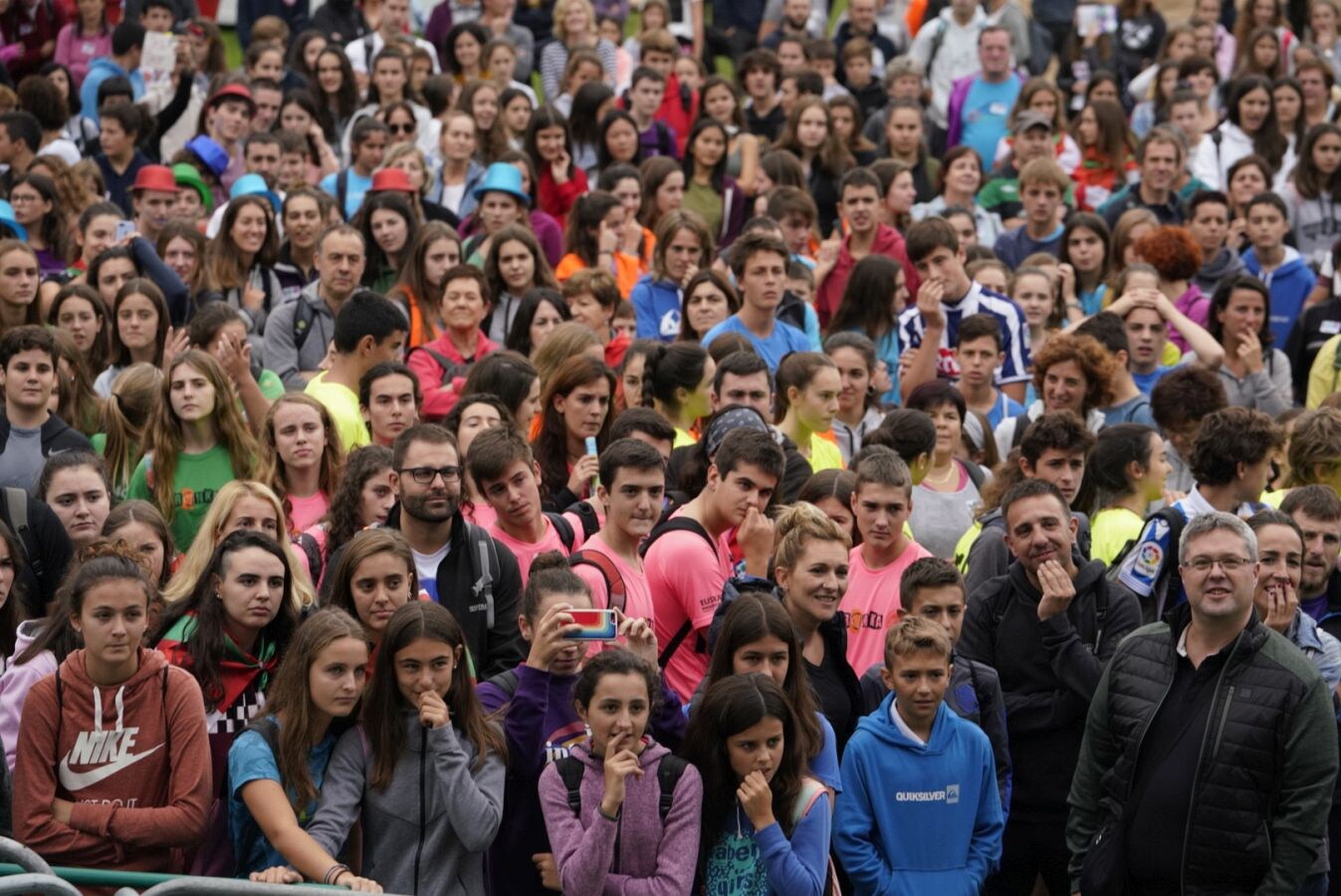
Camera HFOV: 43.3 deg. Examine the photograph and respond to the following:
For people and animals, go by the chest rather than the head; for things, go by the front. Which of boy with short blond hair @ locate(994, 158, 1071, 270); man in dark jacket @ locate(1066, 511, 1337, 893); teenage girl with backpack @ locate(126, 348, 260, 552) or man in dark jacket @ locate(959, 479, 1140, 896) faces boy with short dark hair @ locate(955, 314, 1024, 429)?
boy with short blond hair @ locate(994, 158, 1071, 270)

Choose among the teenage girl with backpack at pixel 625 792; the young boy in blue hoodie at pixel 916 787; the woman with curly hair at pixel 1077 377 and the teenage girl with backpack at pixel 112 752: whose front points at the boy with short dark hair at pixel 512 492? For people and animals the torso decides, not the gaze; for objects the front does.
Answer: the woman with curly hair

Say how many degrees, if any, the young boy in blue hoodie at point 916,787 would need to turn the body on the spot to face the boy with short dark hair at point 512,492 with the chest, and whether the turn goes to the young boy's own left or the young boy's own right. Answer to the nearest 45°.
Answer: approximately 135° to the young boy's own right

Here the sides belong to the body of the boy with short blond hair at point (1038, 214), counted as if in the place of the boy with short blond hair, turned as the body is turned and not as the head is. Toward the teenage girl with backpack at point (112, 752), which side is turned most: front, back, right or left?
front

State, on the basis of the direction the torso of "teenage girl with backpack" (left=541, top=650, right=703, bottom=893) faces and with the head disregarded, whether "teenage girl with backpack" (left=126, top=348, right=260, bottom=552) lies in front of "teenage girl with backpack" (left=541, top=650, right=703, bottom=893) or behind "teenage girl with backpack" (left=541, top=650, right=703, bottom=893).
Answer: behind

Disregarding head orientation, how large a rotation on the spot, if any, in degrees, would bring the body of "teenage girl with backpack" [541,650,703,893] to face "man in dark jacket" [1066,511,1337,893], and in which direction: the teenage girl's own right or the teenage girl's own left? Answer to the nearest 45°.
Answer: approximately 90° to the teenage girl's own left

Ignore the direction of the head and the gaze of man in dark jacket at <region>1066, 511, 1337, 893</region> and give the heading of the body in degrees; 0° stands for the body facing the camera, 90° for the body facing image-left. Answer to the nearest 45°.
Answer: approximately 0°

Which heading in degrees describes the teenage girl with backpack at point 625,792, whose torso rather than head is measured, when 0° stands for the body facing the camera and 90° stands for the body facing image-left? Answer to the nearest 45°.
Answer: approximately 0°

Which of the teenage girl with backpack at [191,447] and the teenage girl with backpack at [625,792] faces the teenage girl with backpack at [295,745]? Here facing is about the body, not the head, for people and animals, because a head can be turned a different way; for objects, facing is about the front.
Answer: the teenage girl with backpack at [191,447]

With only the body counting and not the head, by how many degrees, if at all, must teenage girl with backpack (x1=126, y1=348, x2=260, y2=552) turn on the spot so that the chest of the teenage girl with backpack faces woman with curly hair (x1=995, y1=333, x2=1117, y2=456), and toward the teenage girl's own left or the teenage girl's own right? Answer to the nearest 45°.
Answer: approximately 90° to the teenage girl's own left

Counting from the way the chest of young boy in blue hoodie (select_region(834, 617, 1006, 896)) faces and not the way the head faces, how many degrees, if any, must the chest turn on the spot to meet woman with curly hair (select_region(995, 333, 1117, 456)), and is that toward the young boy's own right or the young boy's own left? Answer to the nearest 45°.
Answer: approximately 180°
